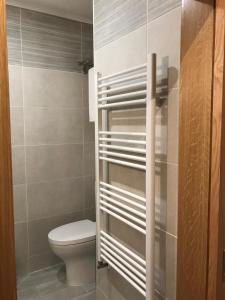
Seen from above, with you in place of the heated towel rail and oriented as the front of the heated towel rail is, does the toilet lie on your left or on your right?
on your right

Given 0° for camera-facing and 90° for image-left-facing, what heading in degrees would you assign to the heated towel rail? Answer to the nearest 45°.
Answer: approximately 45°
